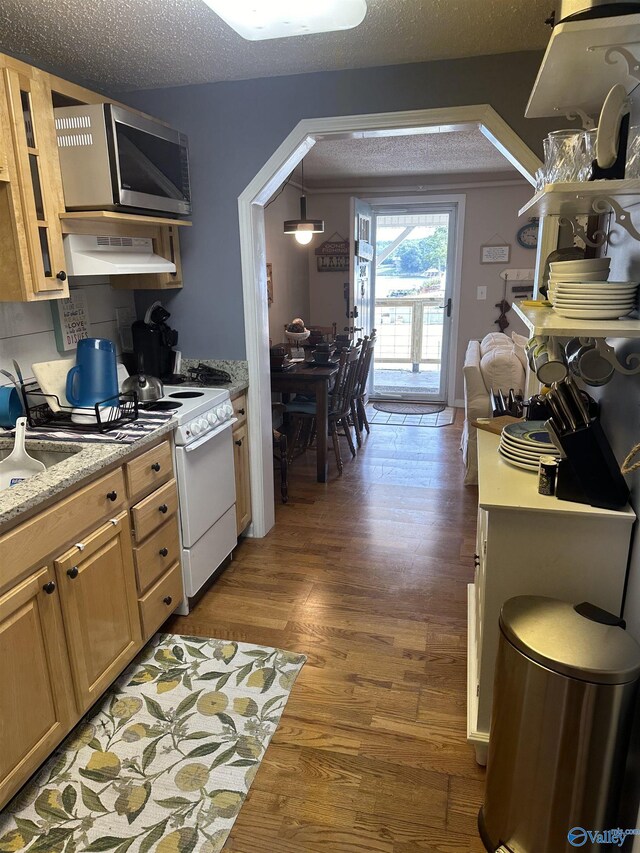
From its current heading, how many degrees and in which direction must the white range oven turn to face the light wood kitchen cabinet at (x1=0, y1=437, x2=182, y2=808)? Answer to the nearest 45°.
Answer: approximately 90° to its right

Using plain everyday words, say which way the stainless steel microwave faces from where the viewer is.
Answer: facing the viewer and to the right of the viewer

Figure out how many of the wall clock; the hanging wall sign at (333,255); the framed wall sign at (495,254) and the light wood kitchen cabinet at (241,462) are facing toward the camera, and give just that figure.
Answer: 3

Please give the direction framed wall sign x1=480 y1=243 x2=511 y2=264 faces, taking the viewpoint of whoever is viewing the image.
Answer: facing the viewer

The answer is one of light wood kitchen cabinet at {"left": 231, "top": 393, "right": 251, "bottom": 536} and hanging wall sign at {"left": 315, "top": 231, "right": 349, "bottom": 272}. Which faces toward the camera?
the hanging wall sign

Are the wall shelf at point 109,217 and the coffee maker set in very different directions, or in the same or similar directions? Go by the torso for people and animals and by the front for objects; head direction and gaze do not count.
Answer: same or similar directions

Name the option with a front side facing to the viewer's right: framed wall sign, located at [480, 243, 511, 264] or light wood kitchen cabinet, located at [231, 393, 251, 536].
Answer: the light wood kitchen cabinet

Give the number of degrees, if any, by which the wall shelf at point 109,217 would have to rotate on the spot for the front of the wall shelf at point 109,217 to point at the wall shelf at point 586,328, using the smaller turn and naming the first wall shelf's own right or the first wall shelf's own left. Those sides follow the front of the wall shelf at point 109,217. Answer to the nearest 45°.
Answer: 0° — it already faces it

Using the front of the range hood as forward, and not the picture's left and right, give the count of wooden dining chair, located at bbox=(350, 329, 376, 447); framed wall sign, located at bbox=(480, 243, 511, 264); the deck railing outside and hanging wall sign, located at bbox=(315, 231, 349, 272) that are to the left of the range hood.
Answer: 4

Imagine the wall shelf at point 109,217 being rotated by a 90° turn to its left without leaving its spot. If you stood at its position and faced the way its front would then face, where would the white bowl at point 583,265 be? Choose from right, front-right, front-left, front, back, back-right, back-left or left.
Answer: right

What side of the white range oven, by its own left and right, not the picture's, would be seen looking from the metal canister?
front

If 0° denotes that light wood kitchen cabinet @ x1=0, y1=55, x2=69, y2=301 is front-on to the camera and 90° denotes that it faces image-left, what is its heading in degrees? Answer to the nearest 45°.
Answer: approximately 315°

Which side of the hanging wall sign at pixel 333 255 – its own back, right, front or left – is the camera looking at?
front

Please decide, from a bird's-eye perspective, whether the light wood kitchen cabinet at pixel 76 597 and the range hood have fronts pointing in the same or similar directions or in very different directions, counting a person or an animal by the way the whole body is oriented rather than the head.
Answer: same or similar directions

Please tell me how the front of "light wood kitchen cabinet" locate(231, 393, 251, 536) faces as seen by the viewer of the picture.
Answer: facing to the right of the viewer

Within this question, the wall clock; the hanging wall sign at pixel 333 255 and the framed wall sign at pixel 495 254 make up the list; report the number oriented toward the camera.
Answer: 3
